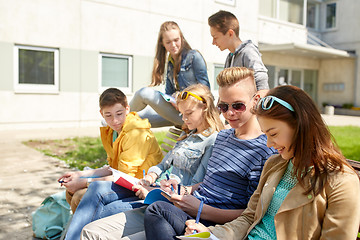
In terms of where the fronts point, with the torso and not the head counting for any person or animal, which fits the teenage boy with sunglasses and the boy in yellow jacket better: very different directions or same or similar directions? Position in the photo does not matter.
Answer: same or similar directions

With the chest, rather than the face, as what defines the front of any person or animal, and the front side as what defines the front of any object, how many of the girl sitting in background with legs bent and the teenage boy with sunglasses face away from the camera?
0

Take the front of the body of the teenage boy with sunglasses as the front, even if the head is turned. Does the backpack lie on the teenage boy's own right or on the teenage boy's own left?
on the teenage boy's own right

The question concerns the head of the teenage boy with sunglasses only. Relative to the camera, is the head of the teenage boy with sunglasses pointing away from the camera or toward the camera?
toward the camera

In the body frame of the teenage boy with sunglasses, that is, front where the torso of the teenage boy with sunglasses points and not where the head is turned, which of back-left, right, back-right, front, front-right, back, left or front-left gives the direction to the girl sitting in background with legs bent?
back-right

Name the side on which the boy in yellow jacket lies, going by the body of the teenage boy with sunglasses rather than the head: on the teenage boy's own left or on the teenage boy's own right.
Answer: on the teenage boy's own right

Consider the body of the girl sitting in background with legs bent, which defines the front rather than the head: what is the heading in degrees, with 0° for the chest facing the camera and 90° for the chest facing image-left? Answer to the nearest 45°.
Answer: approximately 45°

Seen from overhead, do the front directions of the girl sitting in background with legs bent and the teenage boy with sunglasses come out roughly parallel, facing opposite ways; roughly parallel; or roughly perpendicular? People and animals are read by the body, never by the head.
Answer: roughly parallel

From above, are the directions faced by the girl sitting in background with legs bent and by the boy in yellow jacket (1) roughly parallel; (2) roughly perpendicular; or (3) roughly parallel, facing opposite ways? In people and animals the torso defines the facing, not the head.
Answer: roughly parallel
